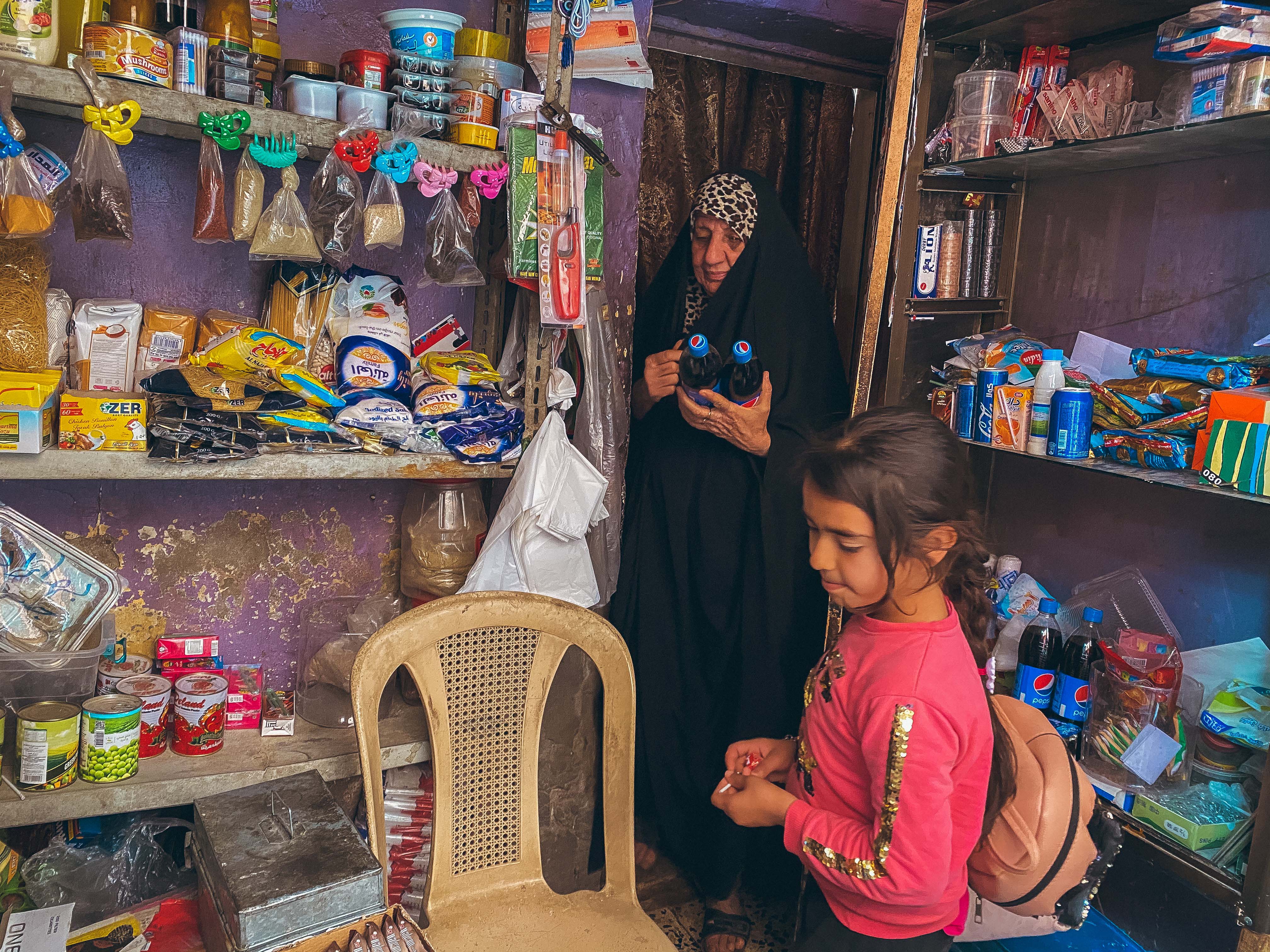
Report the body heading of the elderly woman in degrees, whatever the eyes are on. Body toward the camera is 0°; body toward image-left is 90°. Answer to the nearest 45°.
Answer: approximately 45°

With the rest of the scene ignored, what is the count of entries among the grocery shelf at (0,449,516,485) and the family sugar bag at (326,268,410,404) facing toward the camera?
2

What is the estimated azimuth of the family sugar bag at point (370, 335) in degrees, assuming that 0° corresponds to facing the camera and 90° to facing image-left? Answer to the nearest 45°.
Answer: approximately 0°

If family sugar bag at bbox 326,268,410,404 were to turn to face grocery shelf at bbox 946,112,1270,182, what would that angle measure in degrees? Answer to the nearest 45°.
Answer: approximately 90° to its left

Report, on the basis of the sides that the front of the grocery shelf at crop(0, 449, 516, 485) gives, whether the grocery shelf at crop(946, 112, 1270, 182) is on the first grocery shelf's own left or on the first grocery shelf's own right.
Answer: on the first grocery shelf's own left
